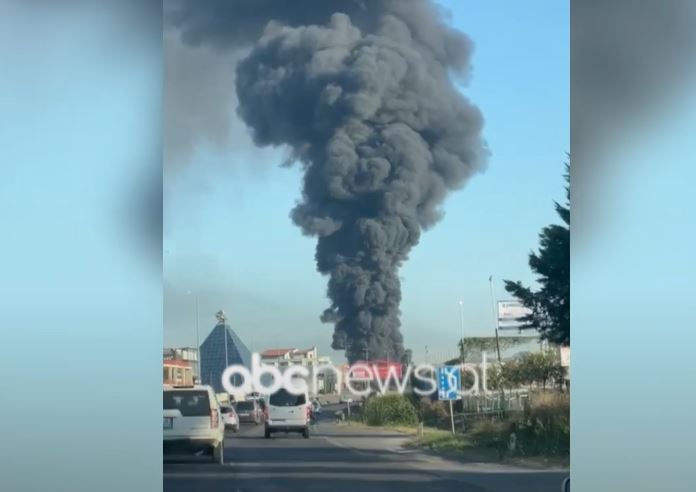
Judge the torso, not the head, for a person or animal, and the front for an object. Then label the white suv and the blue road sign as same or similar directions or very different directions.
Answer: very different directions

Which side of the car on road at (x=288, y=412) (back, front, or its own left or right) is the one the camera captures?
back

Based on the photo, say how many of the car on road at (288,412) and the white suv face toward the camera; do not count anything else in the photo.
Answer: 0

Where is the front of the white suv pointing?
away from the camera

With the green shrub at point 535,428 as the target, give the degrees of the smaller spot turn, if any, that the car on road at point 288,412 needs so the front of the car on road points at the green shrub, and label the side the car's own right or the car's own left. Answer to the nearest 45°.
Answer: approximately 90° to the car's own right

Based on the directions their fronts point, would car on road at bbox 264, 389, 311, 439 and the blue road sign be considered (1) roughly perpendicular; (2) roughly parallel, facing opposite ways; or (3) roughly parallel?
roughly parallel, facing opposite ways

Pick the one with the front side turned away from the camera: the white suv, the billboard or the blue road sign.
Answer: the white suv

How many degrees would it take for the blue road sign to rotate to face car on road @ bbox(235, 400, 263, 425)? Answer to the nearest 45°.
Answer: approximately 90° to its right

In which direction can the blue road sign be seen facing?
toward the camera

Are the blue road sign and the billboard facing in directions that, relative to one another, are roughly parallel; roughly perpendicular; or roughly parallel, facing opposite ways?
roughly parallel

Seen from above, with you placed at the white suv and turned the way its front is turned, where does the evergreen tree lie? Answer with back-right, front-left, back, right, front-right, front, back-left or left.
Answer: right

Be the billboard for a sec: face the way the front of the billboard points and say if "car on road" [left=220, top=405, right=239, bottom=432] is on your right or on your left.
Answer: on your right

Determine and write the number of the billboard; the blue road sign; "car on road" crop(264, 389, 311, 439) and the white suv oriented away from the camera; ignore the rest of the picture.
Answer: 2

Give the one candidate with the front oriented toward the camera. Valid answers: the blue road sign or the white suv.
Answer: the blue road sign
